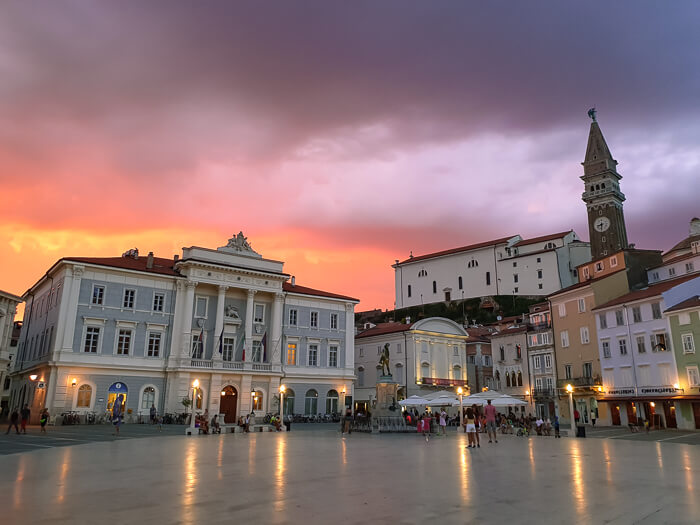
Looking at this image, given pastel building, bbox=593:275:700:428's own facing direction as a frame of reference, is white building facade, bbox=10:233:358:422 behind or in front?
in front

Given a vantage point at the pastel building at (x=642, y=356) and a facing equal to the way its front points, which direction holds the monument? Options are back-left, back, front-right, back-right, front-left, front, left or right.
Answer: front

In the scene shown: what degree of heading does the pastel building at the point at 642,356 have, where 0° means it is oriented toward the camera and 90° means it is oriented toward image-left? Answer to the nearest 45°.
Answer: approximately 45°
